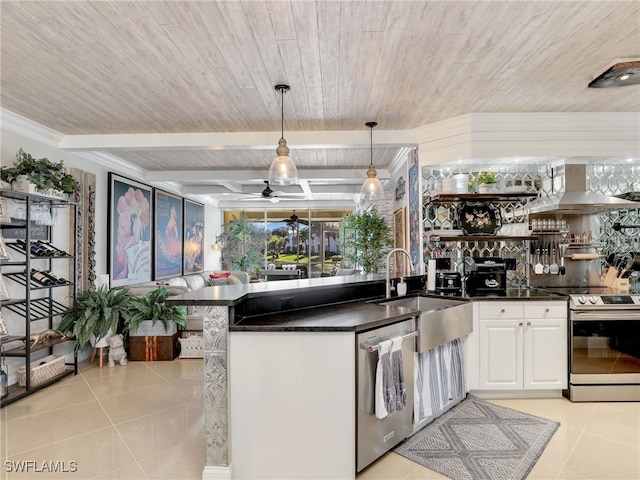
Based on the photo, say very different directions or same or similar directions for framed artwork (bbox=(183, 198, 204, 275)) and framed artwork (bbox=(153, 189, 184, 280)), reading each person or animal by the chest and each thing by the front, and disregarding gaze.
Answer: same or similar directions

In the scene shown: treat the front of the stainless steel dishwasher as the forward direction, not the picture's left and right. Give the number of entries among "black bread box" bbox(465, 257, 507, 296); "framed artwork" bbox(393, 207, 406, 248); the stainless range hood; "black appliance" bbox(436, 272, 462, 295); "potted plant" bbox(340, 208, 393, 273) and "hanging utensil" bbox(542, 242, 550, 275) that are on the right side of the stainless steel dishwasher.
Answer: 0

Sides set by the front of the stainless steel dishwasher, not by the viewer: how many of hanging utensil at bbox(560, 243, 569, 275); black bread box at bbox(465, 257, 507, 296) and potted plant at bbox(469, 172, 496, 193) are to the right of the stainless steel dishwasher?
0

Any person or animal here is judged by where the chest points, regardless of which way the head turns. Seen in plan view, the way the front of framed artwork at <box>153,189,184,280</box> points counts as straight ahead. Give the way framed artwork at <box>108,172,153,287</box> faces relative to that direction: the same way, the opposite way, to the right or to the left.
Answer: the same way

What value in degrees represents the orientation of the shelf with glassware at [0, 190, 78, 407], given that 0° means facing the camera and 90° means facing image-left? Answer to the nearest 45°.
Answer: approximately 315°

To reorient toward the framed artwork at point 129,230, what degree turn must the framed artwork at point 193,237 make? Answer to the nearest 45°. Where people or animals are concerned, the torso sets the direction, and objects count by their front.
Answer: approximately 45° to its right

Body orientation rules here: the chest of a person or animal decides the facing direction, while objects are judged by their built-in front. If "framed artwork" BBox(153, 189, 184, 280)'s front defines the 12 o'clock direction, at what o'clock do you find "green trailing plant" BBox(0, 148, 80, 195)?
The green trailing plant is roughly at 2 o'clock from the framed artwork.

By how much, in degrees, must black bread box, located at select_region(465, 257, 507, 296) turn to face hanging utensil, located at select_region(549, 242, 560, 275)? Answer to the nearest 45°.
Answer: approximately 135° to its left

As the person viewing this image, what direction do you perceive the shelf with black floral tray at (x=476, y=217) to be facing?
facing the viewer

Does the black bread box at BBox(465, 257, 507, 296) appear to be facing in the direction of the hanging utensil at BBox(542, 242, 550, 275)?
no

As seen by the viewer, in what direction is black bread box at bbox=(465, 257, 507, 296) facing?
toward the camera

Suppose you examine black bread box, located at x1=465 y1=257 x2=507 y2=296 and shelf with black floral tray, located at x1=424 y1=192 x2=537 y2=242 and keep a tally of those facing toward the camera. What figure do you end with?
2

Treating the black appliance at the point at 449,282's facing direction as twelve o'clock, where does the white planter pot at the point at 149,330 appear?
The white planter pot is roughly at 3 o'clock from the black appliance.

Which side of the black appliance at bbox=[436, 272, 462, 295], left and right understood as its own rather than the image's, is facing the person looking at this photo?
front

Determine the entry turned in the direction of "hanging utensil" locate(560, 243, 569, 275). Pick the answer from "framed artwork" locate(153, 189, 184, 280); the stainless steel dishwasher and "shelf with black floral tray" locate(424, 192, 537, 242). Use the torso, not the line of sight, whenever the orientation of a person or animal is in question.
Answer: the framed artwork

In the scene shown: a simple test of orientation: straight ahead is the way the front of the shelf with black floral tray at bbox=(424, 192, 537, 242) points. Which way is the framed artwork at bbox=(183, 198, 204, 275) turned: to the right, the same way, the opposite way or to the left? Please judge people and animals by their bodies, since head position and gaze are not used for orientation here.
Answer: to the left

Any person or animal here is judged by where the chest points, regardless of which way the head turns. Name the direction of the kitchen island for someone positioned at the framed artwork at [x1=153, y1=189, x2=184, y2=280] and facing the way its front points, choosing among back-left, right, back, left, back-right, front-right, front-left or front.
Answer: front-right

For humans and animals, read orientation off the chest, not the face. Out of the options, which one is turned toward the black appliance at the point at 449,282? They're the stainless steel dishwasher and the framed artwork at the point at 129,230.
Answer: the framed artwork

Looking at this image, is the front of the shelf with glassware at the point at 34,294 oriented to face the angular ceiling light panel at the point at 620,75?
yes

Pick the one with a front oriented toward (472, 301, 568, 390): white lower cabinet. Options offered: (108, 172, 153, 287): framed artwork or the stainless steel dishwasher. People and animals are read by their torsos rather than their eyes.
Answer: the framed artwork
